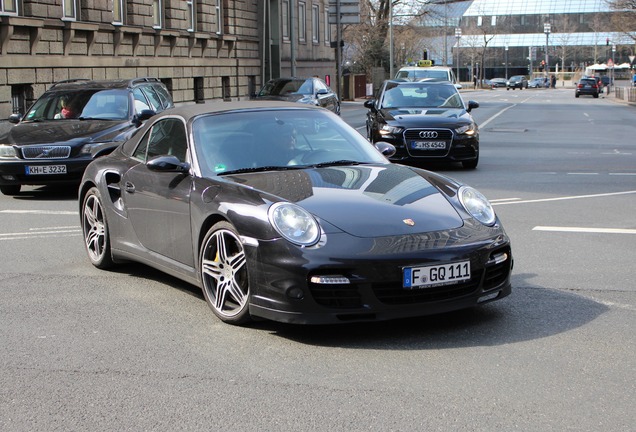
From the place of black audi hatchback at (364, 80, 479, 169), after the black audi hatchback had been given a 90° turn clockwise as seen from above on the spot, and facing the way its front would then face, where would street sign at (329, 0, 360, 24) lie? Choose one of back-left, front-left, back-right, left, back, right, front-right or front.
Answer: right

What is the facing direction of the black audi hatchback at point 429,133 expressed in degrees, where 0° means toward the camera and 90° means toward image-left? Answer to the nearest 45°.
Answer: approximately 0°

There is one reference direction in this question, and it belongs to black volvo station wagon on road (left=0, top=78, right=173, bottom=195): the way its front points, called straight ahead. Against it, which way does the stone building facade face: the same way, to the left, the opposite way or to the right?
to the left

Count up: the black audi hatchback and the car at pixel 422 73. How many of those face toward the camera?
2

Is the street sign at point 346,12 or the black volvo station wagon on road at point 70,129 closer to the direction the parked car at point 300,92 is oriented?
the black volvo station wagon on road

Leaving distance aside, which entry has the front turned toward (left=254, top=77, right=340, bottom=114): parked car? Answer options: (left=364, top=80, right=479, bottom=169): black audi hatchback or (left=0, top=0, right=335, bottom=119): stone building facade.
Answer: the stone building facade

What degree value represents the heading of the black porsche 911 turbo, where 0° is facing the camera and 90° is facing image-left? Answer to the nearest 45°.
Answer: approximately 315°

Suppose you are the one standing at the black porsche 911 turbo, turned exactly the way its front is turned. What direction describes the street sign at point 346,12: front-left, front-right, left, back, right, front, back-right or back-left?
back-left

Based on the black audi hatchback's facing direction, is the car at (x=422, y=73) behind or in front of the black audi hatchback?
behind
